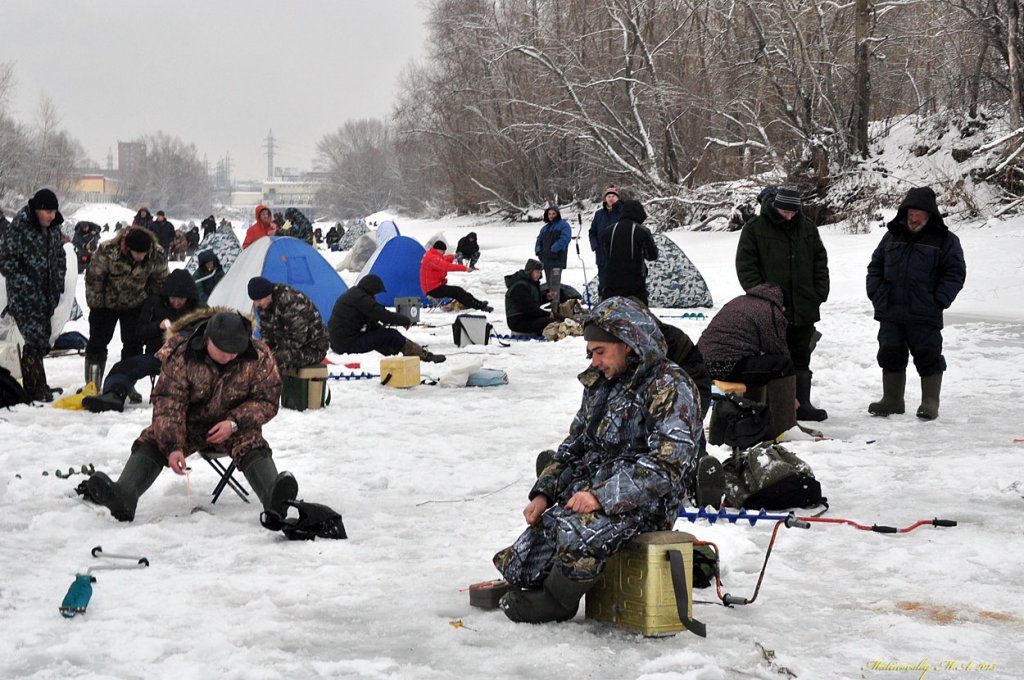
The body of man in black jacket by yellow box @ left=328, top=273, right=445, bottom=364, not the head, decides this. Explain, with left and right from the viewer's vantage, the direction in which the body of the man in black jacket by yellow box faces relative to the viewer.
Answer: facing to the right of the viewer

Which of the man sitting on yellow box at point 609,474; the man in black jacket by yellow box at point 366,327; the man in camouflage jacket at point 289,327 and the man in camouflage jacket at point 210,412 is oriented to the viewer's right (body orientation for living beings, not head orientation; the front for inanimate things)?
the man in black jacket by yellow box at point 366,327

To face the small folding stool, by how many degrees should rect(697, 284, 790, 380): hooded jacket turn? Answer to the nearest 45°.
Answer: approximately 180°

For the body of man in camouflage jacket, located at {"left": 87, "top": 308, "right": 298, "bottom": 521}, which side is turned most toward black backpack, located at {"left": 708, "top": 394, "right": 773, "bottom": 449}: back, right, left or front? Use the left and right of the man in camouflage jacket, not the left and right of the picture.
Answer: left

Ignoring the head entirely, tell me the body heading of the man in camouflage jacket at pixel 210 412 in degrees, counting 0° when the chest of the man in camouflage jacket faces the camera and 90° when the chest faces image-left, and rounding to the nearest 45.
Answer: approximately 0°

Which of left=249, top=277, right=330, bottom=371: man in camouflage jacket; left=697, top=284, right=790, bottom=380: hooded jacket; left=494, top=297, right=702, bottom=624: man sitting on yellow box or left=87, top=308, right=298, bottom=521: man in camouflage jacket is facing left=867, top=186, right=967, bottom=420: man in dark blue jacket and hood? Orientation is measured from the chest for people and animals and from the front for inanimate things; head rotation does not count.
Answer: the hooded jacket

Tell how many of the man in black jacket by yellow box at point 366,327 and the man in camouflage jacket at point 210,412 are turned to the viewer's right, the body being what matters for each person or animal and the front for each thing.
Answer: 1
